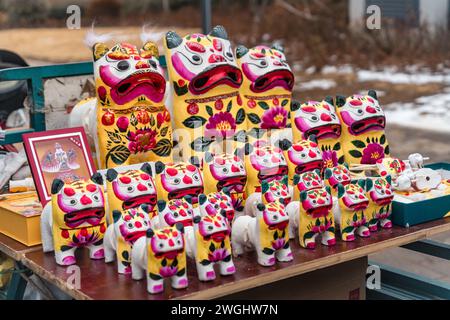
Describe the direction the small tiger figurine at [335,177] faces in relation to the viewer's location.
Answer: facing the viewer and to the right of the viewer

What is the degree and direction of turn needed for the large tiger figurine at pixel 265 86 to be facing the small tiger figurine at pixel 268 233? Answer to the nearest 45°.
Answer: approximately 45° to its right

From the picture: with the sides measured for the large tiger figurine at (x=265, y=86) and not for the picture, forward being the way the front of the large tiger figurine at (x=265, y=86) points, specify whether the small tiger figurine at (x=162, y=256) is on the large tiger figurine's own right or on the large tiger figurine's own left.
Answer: on the large tiger figurine's own right

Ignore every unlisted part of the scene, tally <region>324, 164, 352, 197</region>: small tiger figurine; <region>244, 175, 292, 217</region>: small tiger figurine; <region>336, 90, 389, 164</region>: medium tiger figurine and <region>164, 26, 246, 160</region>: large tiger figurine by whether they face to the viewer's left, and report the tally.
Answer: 0

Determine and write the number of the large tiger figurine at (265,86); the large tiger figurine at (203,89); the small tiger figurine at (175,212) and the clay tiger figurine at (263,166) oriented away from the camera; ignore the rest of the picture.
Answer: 0

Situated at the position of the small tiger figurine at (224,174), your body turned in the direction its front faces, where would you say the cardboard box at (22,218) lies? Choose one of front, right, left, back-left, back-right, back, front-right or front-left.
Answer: back-right

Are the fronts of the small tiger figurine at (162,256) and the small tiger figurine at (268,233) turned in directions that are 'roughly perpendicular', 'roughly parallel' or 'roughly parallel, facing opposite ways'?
roughly parallel

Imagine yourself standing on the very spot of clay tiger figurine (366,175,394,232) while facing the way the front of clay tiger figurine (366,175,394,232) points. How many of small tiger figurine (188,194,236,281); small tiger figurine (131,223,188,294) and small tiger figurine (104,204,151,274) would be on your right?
3

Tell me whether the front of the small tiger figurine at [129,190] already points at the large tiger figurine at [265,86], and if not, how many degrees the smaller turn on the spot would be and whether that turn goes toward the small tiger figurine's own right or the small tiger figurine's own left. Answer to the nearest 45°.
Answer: approximately 90° to the small tiger figurine's own left

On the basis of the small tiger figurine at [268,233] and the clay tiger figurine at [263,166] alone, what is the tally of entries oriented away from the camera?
0

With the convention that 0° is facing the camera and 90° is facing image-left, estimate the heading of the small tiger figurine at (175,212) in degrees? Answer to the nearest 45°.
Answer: approximately 315°
